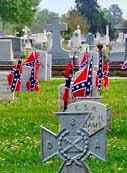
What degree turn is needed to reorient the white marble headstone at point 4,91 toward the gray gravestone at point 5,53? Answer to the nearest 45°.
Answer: approximately 180°

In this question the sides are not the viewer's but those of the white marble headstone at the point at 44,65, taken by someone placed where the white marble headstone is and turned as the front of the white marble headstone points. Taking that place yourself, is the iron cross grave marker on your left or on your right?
on your left

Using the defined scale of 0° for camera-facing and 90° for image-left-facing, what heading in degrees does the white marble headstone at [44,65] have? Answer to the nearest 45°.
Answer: approximately 45°

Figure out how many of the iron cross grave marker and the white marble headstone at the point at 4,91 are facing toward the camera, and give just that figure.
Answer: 2

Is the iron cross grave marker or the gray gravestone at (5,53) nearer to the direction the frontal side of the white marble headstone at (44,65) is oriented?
the iron cross grave marker

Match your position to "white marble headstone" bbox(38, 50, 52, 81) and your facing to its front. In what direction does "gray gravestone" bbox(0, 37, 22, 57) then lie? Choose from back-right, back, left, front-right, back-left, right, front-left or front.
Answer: back-right

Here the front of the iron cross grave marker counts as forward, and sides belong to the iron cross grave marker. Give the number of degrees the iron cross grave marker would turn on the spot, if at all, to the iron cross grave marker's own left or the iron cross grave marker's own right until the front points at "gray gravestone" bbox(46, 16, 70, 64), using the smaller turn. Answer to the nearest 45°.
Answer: approximately 180°

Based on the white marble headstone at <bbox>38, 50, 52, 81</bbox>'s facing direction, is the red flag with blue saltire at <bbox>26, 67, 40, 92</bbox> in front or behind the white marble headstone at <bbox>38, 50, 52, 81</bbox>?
in front

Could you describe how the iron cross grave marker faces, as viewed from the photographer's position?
facing the viewer

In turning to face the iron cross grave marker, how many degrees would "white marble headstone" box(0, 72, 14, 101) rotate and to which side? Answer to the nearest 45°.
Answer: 0° — it already faces it

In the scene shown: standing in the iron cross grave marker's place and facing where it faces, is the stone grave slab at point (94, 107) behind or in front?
behind

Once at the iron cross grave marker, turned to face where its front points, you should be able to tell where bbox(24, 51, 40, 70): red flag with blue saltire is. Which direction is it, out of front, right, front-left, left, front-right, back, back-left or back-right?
back

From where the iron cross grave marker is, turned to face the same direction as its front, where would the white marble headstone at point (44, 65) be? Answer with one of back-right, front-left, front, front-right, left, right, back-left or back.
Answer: back

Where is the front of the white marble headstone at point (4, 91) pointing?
toward the camera

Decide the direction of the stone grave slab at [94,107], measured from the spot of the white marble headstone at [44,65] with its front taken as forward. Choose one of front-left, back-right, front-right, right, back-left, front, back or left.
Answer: front-left

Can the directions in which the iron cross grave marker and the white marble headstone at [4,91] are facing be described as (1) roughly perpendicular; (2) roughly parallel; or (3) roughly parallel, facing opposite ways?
roughly parallel
